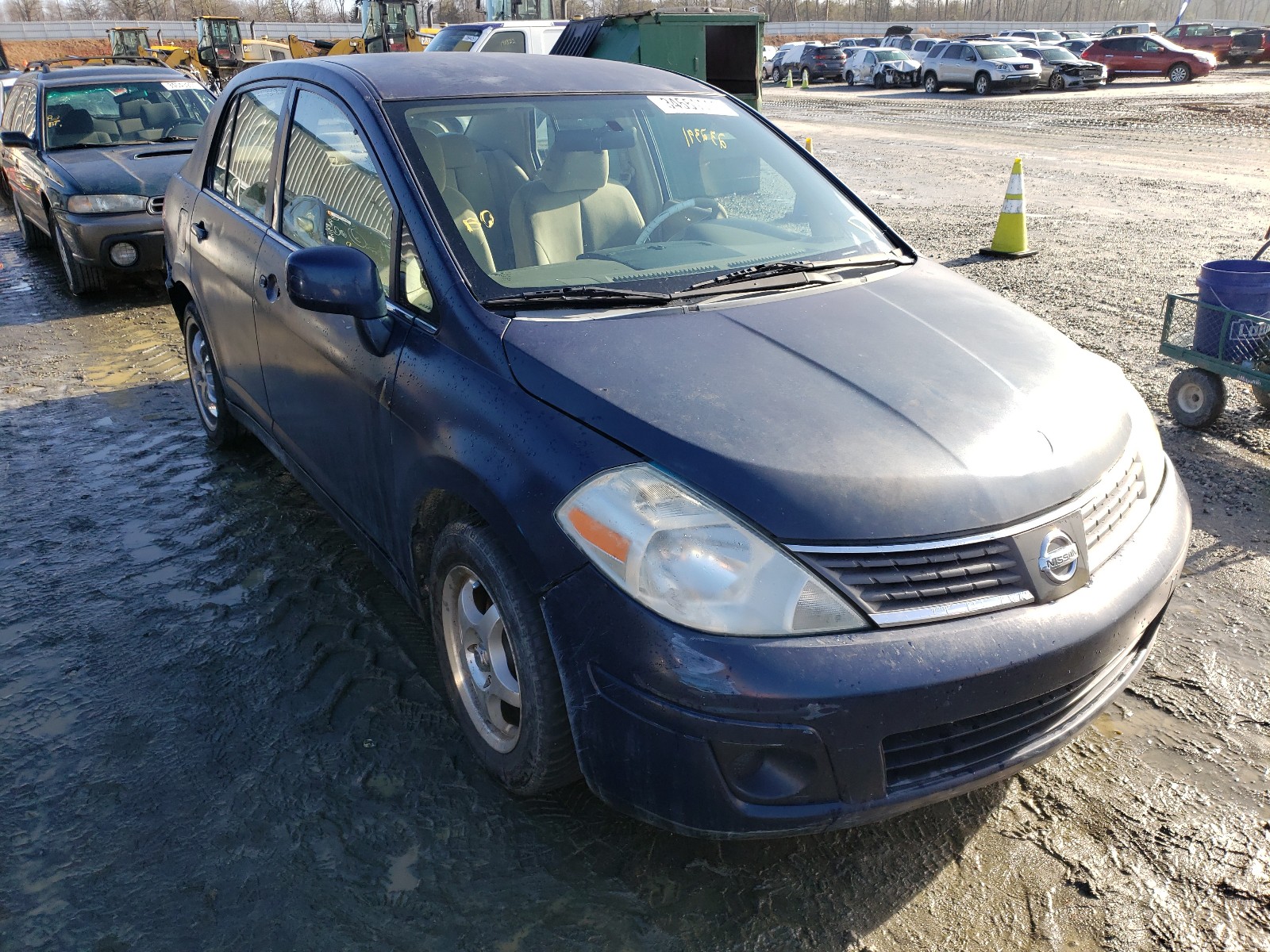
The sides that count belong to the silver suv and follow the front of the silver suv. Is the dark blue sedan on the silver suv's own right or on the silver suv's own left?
on the silver suv's own right

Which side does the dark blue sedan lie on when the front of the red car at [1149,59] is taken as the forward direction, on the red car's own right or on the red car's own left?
on the red car's own right

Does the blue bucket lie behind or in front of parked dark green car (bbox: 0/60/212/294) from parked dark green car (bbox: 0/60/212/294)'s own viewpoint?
in front

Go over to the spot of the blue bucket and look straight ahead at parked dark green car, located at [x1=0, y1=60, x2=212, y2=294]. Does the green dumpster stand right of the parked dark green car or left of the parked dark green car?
right

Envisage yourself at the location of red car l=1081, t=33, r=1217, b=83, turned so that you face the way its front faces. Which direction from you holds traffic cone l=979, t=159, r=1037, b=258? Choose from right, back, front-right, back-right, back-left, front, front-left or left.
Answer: right

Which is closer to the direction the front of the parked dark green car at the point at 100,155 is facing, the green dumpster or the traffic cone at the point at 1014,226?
the traffic cone

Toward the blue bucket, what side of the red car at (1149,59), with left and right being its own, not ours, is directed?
right

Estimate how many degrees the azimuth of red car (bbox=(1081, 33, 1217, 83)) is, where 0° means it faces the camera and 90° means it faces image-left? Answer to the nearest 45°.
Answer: approximately 270°

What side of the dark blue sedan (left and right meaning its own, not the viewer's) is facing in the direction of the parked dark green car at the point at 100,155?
back

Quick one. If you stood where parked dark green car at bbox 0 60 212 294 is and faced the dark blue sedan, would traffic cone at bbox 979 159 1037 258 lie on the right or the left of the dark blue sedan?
left
